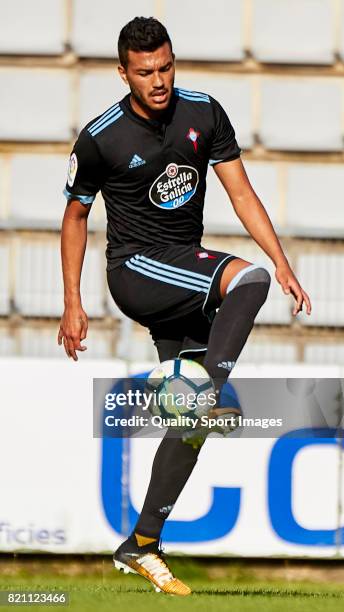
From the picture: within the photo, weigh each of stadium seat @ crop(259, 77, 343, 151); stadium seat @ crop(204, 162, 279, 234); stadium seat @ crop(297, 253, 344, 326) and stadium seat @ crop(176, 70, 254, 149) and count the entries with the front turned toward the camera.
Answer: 4

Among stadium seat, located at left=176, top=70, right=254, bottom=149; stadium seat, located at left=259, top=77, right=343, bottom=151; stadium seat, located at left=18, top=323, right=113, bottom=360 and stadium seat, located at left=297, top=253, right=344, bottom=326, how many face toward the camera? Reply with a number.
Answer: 4

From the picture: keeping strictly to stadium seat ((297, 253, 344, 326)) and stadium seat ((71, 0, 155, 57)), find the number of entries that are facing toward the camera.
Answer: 2

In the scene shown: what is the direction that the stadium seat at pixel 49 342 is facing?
toward the camera

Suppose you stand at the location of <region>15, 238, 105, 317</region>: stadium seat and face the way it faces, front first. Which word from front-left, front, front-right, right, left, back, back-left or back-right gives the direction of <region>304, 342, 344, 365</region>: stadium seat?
left

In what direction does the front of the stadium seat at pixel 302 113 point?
toward the camera

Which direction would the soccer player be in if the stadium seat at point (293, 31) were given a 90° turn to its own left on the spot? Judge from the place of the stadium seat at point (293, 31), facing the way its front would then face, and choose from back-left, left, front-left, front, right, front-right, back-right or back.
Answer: right

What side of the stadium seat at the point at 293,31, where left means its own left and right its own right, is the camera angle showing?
front

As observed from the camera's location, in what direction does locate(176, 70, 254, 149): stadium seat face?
facing the viewer

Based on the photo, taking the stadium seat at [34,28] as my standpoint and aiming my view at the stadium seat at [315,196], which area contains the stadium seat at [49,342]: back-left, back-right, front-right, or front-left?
front-right
